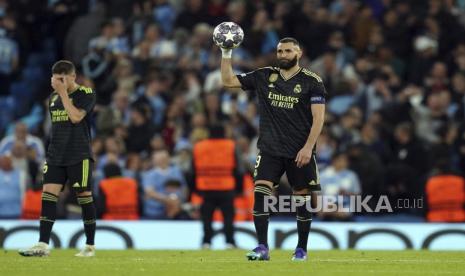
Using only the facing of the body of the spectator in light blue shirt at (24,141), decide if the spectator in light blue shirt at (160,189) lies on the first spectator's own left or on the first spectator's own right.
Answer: on the first spectator's own left

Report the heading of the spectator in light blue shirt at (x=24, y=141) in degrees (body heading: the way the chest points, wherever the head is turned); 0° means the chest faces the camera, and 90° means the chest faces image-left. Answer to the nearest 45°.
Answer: approximately 0°

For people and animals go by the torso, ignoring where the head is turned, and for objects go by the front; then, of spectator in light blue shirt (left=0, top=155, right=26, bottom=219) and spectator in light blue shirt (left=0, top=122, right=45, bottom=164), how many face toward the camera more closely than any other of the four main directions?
2

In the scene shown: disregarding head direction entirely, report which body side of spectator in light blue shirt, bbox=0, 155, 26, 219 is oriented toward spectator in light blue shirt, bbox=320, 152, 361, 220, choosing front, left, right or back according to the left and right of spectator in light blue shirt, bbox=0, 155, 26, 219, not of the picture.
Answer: left

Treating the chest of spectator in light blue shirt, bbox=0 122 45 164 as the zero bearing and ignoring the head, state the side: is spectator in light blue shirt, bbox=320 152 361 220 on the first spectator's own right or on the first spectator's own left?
on the first spectator's own left

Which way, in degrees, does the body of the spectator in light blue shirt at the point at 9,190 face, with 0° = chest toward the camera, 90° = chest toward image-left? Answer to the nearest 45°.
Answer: approximately 0°
